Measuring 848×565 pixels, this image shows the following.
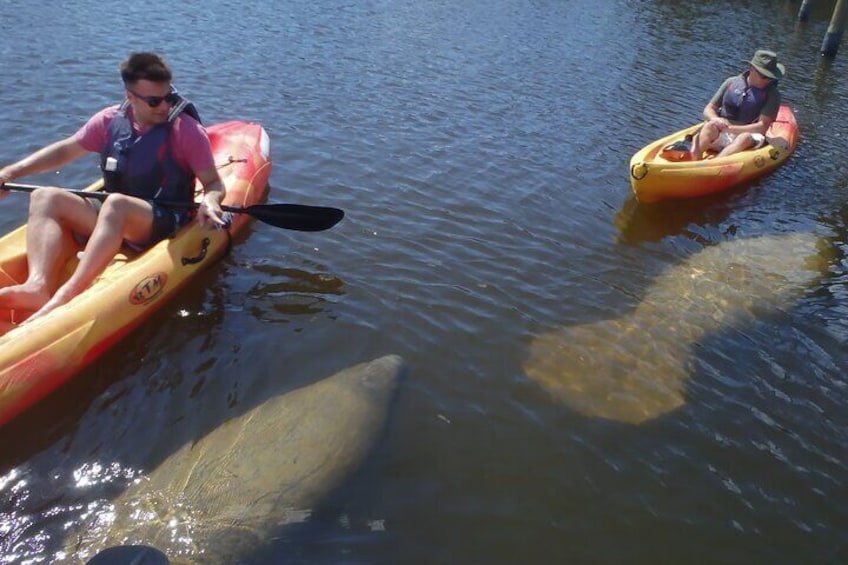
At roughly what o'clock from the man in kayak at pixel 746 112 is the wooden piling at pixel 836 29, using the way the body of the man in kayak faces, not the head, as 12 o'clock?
The wooden piling is roughly at 5 o'clock from the man in kayak.

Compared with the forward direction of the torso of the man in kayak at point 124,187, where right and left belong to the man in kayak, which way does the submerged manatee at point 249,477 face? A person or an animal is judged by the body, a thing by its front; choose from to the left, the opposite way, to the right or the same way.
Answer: the opposite way

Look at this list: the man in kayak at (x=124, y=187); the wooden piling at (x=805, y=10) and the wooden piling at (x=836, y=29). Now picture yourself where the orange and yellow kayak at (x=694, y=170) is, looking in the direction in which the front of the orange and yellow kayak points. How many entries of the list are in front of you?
1

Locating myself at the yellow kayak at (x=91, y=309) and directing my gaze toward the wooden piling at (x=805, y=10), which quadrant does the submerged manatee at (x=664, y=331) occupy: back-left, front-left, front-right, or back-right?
front-right

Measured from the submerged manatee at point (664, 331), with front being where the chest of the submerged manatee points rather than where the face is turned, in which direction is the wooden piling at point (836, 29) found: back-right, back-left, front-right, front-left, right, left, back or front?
front-left

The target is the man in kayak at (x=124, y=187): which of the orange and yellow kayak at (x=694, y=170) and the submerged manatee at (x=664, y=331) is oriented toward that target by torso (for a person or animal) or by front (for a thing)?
the orange and yellow kayak

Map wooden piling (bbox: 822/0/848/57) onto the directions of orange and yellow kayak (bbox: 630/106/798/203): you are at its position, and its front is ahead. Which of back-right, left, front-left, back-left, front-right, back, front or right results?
back-right

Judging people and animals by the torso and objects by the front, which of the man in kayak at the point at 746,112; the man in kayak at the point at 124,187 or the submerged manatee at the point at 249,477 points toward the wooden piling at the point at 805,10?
the submerged manatee

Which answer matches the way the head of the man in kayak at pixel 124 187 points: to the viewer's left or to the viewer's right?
to the viewer's right

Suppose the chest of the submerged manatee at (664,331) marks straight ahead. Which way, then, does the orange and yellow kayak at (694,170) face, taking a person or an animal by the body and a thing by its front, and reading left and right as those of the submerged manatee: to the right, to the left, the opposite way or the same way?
the opposite way

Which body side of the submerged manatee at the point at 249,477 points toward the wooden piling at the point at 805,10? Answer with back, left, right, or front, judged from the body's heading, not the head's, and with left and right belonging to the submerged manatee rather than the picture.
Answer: front

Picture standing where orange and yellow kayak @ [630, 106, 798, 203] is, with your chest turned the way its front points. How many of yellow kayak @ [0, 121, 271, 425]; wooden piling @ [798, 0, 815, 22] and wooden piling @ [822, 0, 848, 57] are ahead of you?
1

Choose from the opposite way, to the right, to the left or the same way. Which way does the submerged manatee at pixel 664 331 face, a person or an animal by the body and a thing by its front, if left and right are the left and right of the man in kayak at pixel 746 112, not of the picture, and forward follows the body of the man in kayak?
the opposite way

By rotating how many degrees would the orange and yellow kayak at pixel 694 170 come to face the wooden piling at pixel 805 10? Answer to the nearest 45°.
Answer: approximately 135° to its right

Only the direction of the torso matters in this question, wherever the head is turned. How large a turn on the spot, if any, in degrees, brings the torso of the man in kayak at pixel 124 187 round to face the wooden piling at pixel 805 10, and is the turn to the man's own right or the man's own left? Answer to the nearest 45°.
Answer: approximately 180°

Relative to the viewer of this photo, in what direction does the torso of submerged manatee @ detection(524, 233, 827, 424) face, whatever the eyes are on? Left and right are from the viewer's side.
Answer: facing away from the viewer and to the right of the viewer

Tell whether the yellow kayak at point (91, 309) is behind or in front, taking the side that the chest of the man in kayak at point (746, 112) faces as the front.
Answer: in front

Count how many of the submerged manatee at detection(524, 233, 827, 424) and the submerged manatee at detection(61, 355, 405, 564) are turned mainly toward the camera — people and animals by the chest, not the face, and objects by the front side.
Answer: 0
